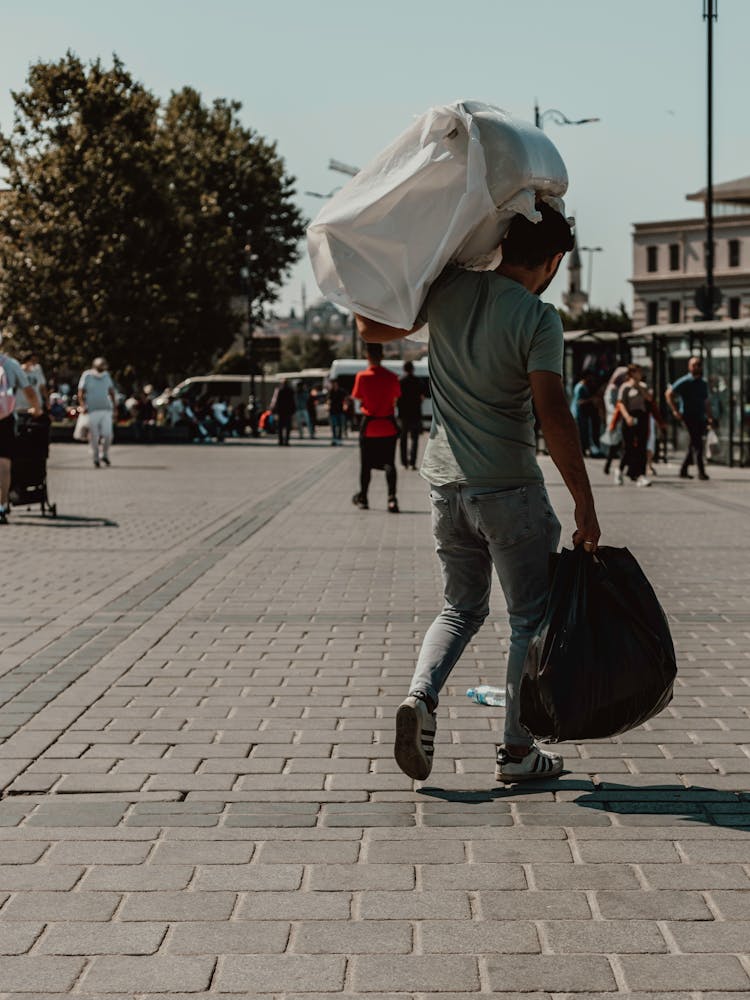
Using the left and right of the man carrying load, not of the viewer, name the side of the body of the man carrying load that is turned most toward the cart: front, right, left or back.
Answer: left

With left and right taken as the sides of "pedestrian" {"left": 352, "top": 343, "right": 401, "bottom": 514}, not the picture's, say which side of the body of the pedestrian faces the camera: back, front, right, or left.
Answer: back

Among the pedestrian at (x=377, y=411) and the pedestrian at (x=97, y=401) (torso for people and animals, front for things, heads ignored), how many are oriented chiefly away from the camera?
1

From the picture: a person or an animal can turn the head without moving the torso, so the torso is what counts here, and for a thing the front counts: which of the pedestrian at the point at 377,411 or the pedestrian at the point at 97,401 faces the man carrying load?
the pedestrian at the point at 97,401

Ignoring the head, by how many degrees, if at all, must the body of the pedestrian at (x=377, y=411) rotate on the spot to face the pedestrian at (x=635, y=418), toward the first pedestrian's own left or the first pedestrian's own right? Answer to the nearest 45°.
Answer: approximately 45° to the first pedestrian's own right

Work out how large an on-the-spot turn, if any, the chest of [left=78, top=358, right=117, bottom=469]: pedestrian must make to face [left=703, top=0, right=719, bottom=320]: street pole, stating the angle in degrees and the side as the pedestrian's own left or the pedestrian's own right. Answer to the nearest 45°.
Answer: approximately 90° to the pedestrian's own left

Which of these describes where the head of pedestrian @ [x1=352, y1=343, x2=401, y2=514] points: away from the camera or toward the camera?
away from the camera

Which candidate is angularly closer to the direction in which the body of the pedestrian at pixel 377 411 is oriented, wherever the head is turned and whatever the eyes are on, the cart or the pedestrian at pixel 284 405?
the pedestrian

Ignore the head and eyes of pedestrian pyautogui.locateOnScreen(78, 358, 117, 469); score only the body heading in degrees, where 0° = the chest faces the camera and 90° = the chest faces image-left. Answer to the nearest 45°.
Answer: approximately 0°

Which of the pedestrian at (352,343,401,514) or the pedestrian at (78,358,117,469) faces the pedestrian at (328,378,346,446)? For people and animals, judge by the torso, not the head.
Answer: the pedestrian at (352,343,401,514)

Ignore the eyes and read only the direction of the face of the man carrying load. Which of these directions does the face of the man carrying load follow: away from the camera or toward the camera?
away from the camera

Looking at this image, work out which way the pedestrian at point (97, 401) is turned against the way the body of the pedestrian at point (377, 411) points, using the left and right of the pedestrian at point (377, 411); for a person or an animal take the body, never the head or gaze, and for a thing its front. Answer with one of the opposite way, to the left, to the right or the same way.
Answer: the opposite way

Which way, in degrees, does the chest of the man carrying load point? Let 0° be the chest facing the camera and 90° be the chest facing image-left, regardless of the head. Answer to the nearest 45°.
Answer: approximately 225°

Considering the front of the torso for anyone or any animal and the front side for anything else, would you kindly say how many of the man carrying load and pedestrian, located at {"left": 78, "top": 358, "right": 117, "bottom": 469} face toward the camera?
1

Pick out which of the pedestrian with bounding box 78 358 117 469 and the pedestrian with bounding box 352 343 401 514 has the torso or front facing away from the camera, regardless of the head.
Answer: the pedestrian with bounding box 352 343 401 514
